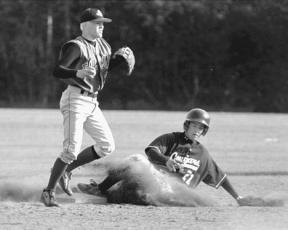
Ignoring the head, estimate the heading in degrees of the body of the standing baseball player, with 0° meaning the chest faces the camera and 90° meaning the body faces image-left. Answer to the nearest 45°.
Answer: approximately 315°
